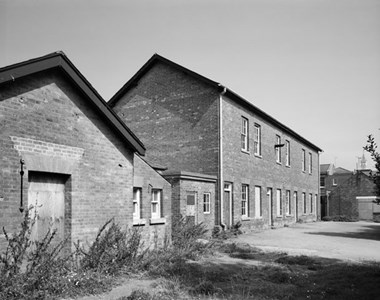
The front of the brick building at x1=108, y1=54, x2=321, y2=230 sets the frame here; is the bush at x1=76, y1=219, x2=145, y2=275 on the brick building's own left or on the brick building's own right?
on the brick building's own right

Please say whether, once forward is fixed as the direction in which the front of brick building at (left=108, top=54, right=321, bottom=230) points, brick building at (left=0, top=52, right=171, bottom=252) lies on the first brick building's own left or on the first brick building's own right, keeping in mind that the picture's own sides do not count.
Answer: on the first brick building's own right

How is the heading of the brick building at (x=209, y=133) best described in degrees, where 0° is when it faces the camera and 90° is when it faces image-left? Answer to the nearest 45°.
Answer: approximately 315°

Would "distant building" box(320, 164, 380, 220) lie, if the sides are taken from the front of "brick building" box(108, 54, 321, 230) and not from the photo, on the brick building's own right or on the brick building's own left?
on the brick building's own left
